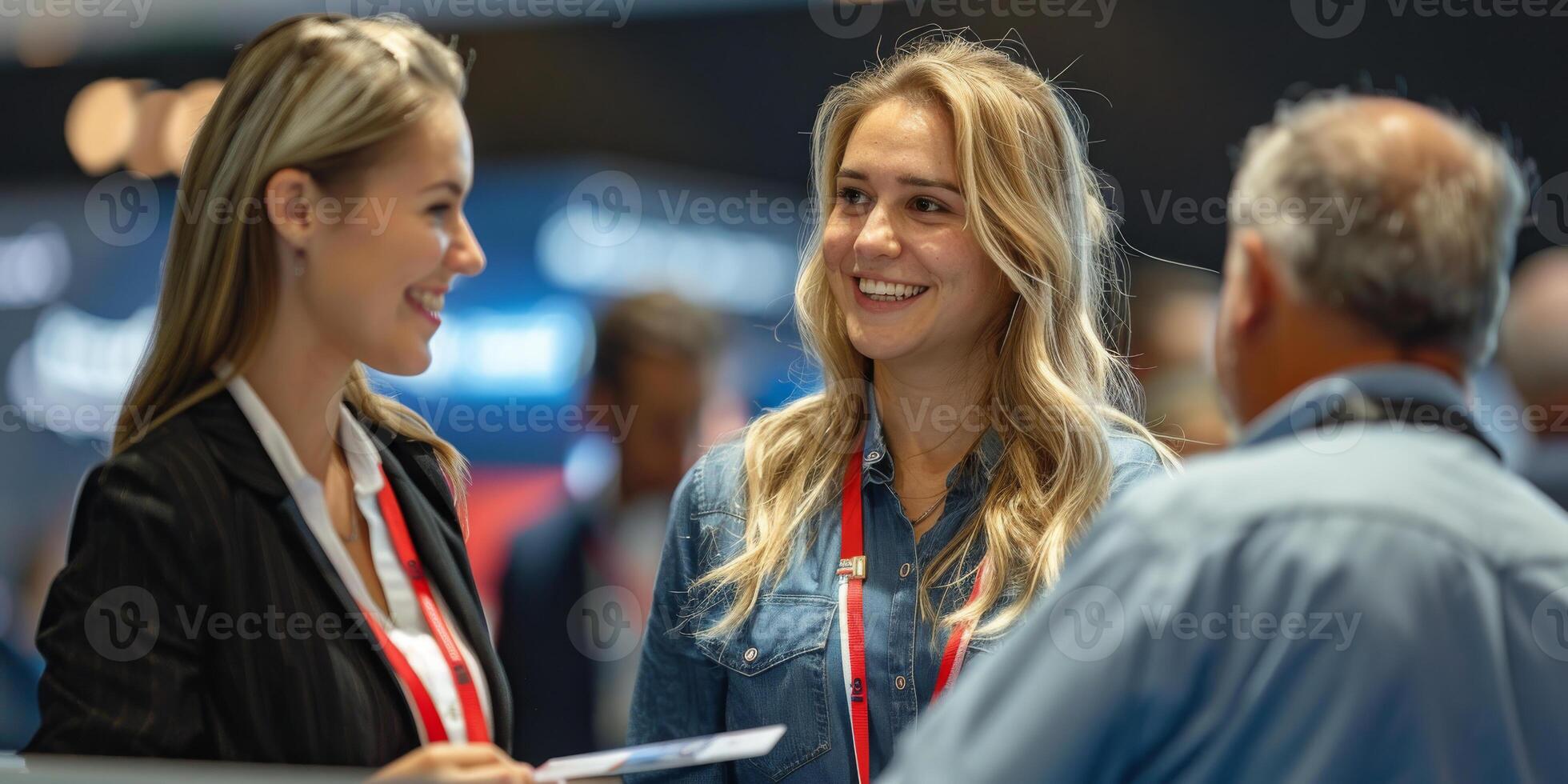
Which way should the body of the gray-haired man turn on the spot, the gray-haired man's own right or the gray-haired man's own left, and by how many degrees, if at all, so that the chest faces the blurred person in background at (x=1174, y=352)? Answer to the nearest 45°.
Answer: approximately 45° to the gray-haired man's own right

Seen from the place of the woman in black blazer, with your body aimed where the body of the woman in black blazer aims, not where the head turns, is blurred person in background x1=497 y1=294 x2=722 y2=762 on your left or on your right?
on your left

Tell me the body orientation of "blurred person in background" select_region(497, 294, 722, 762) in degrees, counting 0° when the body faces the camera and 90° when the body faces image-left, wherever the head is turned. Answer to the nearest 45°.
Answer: approximately 315°

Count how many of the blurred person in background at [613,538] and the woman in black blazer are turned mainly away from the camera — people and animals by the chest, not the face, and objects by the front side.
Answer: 0

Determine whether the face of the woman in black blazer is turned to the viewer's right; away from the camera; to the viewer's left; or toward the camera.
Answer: to the viewer's right

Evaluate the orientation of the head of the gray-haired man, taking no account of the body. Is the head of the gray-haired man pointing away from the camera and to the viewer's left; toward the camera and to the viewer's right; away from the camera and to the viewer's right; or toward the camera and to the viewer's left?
away from the camera and to the viewer's left

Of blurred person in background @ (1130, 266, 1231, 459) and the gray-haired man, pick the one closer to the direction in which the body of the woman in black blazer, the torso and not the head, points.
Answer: the gray-haired man

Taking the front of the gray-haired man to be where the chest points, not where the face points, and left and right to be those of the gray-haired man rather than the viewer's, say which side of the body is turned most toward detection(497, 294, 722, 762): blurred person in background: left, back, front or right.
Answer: front

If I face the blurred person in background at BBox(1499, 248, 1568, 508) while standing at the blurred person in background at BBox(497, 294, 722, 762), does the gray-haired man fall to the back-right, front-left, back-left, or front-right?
front-right

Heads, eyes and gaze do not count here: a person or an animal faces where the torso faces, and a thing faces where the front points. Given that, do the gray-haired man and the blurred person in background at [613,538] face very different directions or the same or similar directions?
very different directions

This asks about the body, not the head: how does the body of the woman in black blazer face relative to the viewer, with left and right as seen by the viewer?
facing the viewer and to the right of the viewer

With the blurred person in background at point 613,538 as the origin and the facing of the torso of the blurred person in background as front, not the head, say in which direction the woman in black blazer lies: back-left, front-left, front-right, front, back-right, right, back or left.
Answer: front-right

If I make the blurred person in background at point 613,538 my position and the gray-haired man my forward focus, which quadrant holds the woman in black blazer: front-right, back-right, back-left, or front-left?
front-right

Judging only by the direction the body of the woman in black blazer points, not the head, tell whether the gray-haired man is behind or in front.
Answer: in front
